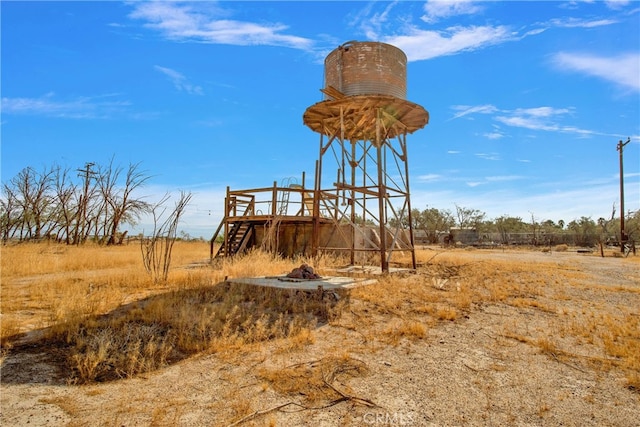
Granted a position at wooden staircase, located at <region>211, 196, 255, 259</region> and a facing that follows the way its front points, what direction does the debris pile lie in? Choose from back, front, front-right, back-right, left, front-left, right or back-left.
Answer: front-left

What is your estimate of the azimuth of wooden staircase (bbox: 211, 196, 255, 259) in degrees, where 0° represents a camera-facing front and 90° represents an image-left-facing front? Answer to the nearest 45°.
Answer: approximately 45°

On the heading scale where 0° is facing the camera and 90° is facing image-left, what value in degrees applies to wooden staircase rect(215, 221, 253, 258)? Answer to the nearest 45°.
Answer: approximately 45°

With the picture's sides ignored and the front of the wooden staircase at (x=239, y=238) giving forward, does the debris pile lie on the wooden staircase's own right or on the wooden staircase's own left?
on the wooden staircase's own left
